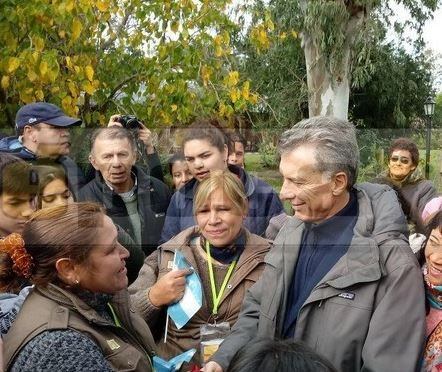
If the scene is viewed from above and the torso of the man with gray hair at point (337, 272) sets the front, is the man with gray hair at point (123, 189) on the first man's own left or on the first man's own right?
on the first man's own right

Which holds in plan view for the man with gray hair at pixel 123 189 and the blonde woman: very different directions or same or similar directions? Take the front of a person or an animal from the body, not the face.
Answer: same or similar directions

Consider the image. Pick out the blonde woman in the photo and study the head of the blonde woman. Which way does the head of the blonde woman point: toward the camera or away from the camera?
toward the camera

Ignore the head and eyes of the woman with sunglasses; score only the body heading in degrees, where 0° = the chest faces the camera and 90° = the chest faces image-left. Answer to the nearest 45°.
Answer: approximately 45°

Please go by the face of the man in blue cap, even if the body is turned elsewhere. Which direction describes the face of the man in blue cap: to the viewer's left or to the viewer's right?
to the viewer's right

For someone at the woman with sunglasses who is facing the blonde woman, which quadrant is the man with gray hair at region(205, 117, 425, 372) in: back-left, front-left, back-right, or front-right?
front-left

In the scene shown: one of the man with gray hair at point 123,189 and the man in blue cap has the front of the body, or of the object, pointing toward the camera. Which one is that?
the man with gray hair

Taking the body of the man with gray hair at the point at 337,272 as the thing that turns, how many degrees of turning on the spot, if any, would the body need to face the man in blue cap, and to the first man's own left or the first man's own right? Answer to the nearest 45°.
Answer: approximately 90° to the first man's own right

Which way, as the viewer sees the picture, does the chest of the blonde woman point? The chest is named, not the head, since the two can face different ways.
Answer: toward the camera

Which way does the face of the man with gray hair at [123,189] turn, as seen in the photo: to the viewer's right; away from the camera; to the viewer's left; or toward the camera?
toward the camera
